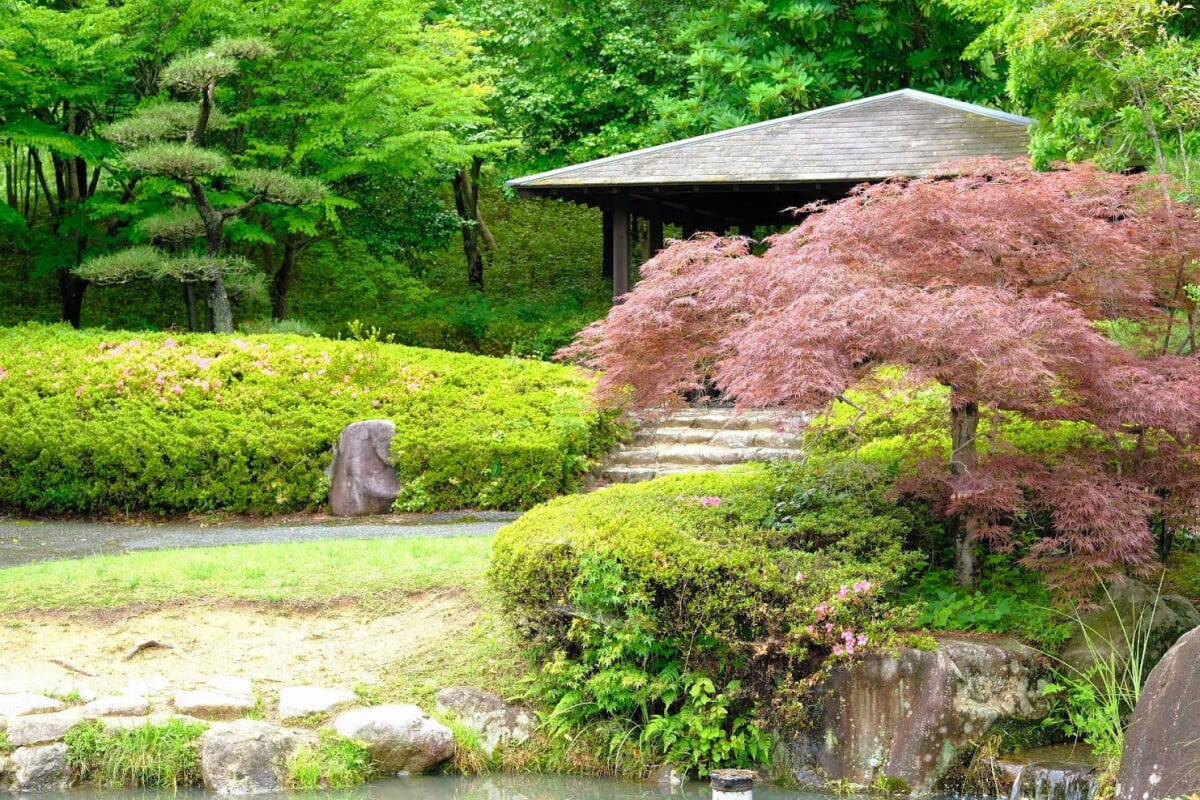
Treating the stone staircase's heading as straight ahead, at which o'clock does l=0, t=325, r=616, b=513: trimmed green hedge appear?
The trimmed green hedge is roughly at 3 o'clock from the stone staircase.

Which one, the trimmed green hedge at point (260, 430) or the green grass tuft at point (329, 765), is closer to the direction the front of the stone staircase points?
the green grass tuft

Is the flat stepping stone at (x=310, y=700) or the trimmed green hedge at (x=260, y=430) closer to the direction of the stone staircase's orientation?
the flat stepping stone

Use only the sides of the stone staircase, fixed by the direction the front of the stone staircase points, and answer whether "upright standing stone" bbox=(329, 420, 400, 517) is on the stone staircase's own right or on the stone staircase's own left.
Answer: on the stone staircase's own right

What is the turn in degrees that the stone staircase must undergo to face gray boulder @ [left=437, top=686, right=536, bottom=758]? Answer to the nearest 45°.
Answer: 0° — it already faces it

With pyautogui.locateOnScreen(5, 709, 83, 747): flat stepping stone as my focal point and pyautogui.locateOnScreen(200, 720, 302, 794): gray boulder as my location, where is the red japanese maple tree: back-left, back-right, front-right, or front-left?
back-right

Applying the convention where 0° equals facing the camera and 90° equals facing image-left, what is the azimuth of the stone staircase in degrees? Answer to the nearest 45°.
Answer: approximately 0°

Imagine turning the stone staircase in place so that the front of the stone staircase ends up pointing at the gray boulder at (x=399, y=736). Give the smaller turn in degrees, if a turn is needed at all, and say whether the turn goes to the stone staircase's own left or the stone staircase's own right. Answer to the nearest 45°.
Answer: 0° — it already faces it
